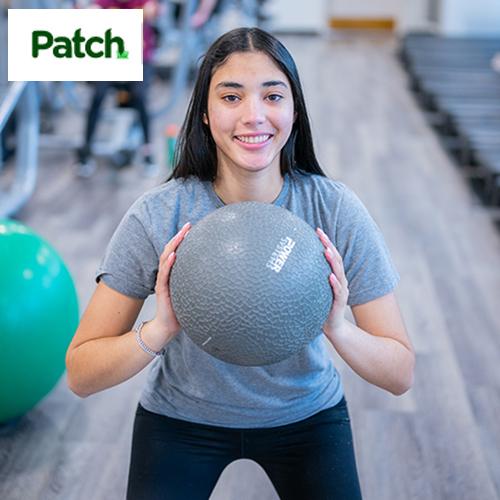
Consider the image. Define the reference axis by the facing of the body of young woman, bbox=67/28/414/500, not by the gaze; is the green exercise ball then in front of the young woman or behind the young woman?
behind

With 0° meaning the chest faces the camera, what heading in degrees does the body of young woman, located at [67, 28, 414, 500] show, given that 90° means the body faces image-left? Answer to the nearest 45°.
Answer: approximately 0°
